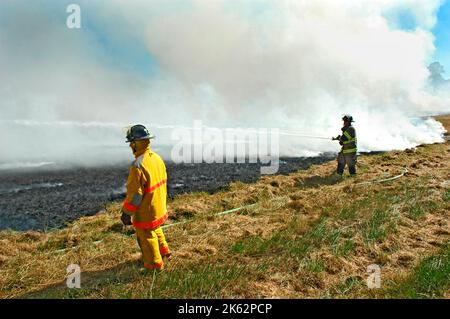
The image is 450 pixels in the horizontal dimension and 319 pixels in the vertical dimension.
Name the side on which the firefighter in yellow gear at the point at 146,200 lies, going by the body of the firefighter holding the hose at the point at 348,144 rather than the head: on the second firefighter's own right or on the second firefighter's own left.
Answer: on the second firefighter's own left

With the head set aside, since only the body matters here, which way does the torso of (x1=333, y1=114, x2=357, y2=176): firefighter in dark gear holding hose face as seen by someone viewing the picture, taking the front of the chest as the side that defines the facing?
to the viewer's left
